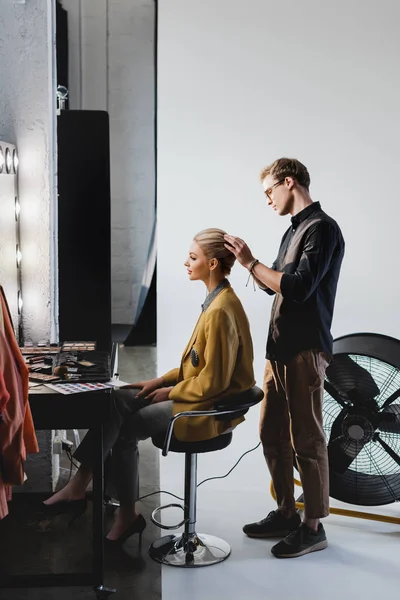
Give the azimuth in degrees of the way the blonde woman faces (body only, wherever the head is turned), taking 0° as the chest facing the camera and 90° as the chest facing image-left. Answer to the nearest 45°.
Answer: approximately 90°

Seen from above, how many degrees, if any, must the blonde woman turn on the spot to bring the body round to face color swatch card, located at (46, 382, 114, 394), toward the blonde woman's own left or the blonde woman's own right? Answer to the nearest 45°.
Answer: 0° — they already face it

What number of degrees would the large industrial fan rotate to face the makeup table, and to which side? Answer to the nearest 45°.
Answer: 0° — it already faces it

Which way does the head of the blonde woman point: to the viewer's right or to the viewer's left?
to the viewer's left

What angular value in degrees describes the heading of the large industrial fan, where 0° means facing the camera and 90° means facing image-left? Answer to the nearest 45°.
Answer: approximately 45°

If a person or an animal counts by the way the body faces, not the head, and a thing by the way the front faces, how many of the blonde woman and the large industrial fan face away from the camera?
0

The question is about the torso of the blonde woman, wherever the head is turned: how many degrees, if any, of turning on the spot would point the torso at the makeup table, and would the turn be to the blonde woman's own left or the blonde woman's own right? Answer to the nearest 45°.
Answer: approximately 45° to the blonde woman's own left

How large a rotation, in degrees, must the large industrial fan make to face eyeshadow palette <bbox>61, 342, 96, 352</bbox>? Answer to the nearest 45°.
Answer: approximately 45° to its right
